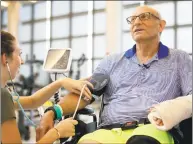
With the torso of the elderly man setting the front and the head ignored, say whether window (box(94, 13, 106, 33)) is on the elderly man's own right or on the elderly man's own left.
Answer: on the elderly man's own right

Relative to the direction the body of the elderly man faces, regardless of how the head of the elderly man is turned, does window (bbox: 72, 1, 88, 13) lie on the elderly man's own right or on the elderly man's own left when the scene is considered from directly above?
on the elderly man's own right

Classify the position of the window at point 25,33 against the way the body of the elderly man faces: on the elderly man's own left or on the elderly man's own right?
on the elderly man's own right

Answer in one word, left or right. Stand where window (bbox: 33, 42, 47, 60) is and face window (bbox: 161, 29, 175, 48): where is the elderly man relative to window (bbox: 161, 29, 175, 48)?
right

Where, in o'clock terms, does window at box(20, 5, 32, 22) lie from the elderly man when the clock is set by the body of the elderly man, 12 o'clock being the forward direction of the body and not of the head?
The window is roughly at 4 o'clock from the elderly man.

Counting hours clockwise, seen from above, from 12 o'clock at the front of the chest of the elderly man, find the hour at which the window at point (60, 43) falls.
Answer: The window is roughly at 4 o'clock from the elderly man.

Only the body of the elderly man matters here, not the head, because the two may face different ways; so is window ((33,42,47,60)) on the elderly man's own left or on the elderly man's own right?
on the elderly man's own right

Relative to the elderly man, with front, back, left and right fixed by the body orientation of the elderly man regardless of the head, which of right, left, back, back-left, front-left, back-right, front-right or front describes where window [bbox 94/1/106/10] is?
back-right

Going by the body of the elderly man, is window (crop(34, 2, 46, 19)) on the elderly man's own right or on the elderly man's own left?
on the elderly man's own right

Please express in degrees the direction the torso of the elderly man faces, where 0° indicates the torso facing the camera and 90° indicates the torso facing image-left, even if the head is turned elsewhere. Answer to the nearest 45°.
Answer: approximately 45°

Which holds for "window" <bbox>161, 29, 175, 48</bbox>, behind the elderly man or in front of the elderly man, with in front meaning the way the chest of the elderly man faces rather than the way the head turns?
behind
